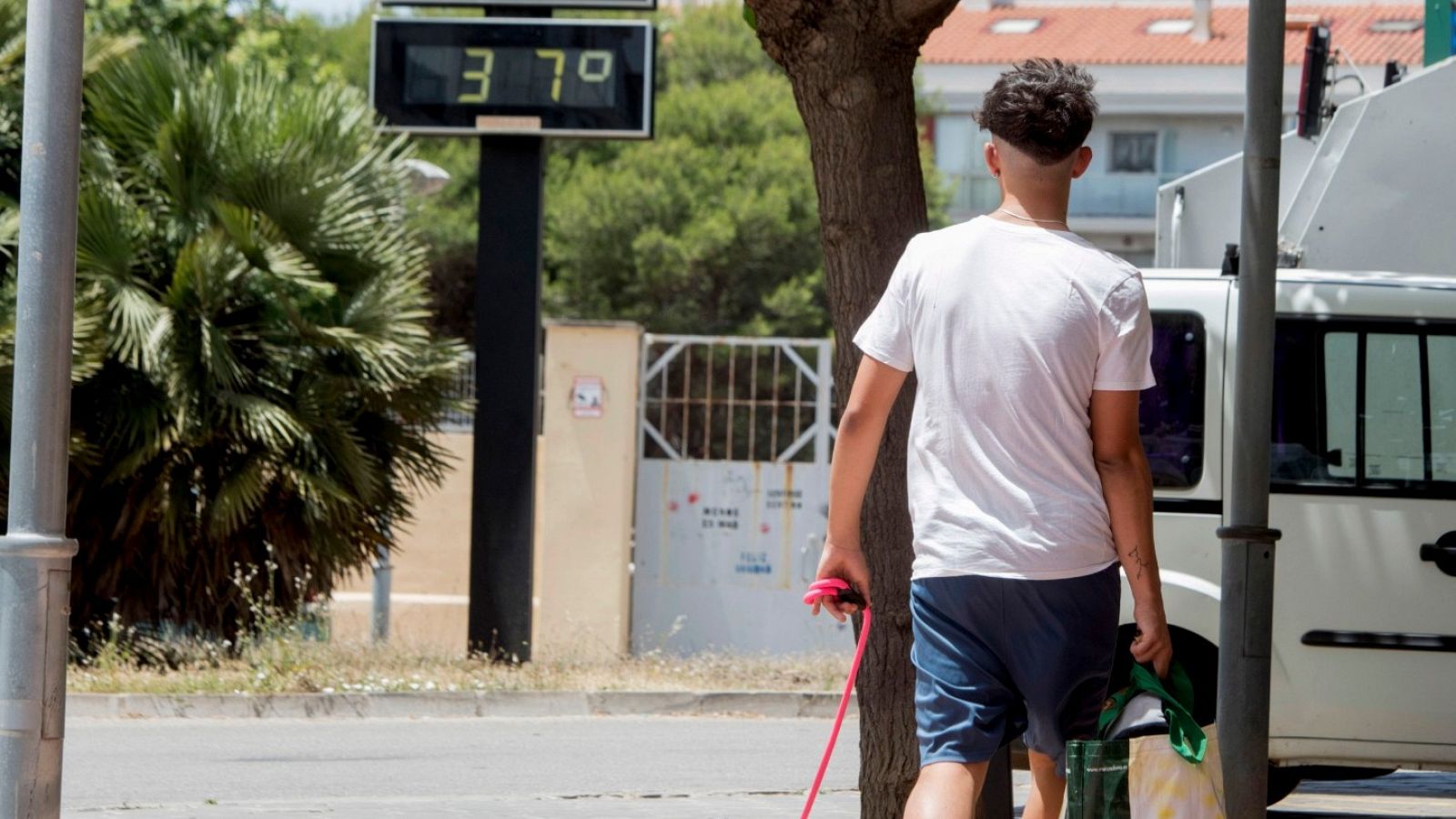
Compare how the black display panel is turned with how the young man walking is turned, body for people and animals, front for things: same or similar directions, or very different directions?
very different directions

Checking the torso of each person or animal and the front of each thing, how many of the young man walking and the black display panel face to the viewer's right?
0

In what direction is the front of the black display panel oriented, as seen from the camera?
facing the viewer

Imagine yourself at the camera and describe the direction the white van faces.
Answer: facing to the right of the viewer

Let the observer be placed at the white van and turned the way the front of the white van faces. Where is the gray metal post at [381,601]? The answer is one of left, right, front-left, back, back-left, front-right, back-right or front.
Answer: back-left

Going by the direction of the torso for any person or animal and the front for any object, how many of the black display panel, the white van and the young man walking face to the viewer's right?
1

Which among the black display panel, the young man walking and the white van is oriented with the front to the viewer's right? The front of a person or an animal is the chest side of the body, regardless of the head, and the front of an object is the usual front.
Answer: the white van

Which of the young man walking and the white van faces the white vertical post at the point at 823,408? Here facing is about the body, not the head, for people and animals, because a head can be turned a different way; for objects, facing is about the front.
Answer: the young man walking

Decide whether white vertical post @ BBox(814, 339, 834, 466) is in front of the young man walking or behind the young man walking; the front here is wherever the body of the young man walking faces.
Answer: in front

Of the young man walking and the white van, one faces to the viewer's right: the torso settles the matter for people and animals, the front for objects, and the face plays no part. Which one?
the white van

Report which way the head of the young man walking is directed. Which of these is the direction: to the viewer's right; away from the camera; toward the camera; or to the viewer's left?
away from the camera

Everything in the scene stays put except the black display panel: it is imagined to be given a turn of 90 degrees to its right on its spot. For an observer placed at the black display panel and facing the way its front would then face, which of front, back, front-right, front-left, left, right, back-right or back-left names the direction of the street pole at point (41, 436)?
left

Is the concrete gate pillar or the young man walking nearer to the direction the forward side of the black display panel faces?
the young man walking

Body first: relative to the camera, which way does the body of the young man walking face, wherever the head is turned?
away from the camera

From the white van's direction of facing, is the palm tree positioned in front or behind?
behind

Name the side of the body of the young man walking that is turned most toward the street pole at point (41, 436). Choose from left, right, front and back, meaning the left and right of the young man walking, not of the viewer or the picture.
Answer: left

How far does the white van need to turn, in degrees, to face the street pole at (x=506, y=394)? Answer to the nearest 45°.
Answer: approximately 135° to its left
